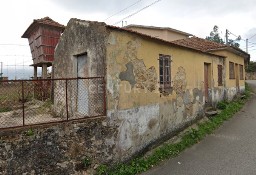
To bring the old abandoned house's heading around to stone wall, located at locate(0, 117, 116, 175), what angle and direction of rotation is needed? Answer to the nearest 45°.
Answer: approximately 90° to its right

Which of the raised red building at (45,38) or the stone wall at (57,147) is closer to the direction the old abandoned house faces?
the stone wall

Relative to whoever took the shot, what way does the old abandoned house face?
facing the viewer and to the right of the viewer

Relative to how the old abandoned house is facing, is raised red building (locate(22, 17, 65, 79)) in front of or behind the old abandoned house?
behind
